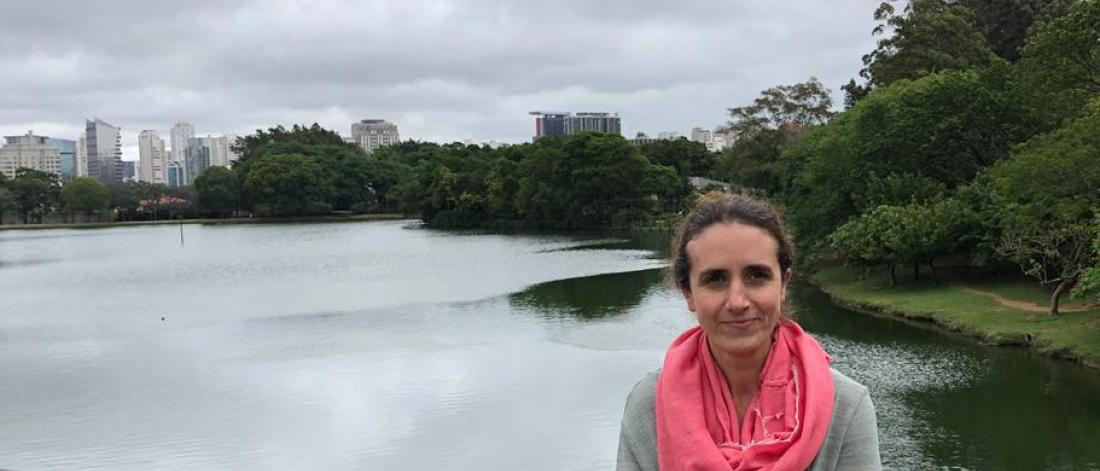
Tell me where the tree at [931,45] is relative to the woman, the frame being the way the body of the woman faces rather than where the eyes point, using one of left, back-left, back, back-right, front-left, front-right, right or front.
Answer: back

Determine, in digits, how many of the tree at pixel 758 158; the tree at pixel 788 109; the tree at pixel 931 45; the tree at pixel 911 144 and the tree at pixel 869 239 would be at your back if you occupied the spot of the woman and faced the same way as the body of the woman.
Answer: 5

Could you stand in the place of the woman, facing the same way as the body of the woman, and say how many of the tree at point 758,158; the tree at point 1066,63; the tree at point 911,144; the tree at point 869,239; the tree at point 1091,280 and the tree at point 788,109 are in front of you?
0

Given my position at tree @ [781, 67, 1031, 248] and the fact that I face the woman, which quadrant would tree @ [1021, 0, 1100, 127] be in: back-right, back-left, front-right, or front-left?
front-left

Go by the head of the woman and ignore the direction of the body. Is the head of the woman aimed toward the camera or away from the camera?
toward the camera

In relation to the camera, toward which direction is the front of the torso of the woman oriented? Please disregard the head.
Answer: toward the camera

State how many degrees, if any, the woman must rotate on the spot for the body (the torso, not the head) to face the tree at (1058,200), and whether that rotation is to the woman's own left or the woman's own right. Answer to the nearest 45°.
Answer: approximately 180°

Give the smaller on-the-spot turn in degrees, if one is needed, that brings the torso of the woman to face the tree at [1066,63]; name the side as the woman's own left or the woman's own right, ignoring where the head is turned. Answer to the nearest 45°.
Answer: approximately 180°

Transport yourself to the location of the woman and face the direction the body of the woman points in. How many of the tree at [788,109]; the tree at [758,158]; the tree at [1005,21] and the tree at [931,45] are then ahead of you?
0

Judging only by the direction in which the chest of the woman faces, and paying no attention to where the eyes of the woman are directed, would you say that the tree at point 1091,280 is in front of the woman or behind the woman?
behind

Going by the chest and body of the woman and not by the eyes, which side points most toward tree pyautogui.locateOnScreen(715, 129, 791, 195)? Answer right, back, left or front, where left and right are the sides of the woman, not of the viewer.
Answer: back

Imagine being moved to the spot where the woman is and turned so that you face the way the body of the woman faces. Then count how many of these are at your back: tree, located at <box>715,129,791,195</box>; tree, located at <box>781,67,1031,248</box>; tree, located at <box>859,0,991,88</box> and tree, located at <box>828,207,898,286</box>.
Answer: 4

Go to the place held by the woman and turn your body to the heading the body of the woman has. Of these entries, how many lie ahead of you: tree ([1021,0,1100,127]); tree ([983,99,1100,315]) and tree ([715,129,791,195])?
0

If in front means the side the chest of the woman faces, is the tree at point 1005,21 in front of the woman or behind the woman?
behind

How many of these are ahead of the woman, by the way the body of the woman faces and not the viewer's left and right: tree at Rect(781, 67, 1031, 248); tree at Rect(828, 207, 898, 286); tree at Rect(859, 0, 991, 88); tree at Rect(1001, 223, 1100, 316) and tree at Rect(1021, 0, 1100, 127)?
0

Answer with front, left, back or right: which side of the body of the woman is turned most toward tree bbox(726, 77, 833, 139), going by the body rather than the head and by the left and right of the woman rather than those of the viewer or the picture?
back

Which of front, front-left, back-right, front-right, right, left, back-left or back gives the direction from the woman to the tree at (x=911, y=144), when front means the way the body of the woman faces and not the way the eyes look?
back

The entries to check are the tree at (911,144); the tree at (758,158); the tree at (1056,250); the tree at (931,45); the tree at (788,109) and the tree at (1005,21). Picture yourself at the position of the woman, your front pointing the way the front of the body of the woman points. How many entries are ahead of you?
0
